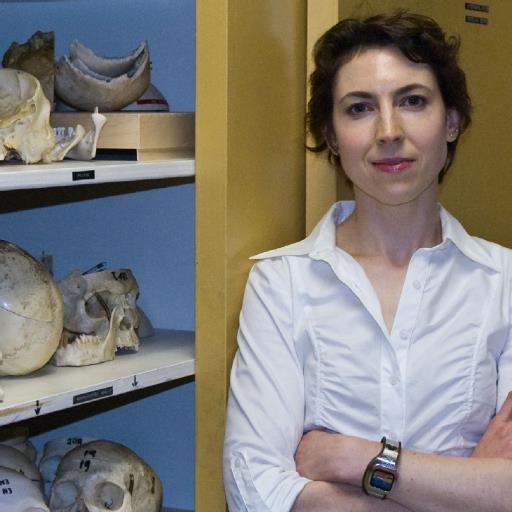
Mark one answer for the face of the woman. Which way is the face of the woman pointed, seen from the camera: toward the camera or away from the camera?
toward the camera

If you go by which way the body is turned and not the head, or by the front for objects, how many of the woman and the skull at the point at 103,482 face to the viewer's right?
0

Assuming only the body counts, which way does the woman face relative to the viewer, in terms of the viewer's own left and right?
facing the viewer

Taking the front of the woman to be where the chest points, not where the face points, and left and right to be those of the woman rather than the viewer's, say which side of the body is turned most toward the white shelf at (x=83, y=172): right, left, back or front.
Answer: right

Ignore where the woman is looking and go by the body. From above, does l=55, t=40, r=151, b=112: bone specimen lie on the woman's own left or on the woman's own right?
on the woman's own right

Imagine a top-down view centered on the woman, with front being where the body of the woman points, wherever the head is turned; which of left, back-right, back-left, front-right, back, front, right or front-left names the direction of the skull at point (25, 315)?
right

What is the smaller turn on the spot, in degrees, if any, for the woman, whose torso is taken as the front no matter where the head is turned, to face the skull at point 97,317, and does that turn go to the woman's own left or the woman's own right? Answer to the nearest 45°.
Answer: approximately 90° to the woman's own right

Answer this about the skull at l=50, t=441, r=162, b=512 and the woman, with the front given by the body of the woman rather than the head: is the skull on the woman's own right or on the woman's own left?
on the woman's own right

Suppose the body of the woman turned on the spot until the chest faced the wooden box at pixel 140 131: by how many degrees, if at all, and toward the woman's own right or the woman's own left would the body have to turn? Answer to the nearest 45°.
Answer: approximately 90° to the woman's own right

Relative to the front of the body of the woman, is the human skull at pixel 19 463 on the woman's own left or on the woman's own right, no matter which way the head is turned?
on the woman's own right

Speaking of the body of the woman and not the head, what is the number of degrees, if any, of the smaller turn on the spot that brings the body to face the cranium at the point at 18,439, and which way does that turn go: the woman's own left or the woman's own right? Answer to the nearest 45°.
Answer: approximately 90° to the woman's own right
